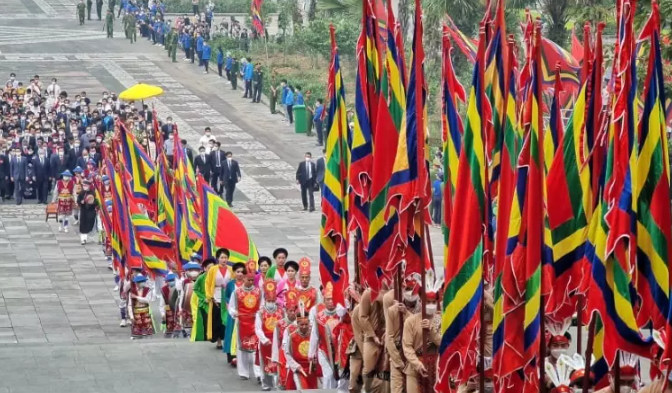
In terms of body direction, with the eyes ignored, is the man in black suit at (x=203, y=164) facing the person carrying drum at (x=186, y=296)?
yes

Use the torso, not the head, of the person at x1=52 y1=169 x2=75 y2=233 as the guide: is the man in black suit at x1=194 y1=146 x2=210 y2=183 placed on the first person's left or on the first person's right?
on the first person's left

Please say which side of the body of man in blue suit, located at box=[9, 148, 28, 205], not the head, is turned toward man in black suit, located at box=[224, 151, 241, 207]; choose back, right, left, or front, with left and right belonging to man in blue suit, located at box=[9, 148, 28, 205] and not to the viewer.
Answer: left

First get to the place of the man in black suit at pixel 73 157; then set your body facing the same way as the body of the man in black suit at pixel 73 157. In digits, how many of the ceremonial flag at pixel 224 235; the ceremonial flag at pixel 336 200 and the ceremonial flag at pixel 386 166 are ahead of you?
3

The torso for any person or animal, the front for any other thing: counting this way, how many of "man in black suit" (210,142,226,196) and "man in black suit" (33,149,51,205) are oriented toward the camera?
2

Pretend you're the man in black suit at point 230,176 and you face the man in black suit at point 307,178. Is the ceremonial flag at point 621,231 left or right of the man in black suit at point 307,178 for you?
right

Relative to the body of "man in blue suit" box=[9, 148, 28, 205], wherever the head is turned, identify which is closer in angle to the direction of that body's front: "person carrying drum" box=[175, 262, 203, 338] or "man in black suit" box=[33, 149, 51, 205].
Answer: the person carrying drum

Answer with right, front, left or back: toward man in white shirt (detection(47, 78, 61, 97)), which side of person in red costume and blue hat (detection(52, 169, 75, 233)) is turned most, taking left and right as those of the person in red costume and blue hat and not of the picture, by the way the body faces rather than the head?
back

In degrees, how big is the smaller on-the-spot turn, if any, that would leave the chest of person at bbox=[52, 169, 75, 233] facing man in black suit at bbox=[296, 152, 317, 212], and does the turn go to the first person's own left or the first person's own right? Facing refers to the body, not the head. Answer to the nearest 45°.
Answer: approximately 90° to the first person's own left
